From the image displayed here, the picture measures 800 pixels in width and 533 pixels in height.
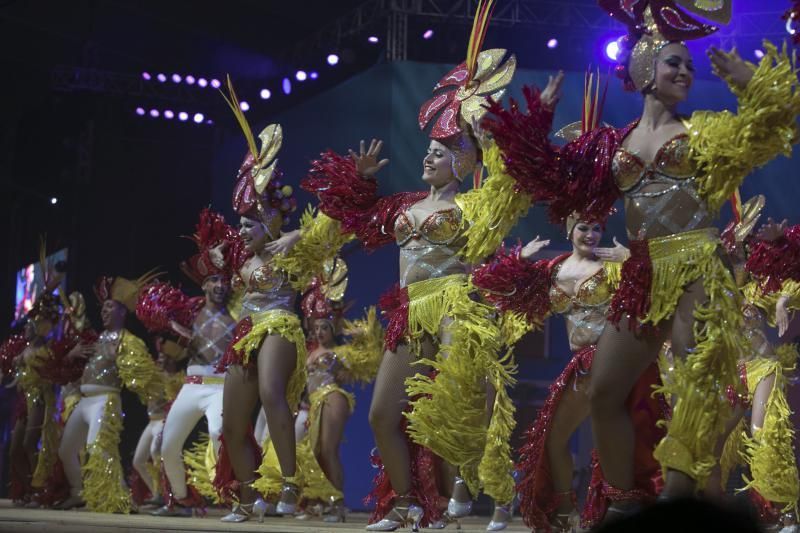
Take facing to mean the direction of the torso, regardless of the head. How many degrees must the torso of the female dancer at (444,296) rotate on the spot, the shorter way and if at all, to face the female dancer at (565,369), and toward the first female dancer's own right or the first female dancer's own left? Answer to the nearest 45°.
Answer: approximately 135° to the first female dancer's own left

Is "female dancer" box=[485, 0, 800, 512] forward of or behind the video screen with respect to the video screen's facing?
forward

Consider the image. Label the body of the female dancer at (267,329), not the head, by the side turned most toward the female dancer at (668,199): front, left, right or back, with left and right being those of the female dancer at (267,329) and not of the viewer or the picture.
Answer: left

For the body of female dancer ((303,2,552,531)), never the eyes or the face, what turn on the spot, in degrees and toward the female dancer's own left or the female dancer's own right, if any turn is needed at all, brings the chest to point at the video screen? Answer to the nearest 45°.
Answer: approximately 90° to the female dancer's own right

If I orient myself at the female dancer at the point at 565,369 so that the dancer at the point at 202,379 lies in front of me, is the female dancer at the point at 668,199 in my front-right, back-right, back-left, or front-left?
back-left

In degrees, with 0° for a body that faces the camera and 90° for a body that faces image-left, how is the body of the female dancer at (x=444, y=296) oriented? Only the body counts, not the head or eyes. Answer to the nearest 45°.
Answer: approximately 45°
